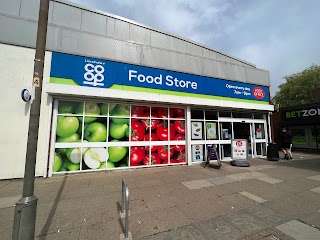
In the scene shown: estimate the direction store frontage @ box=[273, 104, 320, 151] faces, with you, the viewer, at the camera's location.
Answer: facing the viewer and to the left of the viewer

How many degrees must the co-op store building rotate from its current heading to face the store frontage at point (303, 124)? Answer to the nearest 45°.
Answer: approximately 45° to its left

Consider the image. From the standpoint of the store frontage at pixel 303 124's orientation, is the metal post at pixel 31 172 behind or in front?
in front

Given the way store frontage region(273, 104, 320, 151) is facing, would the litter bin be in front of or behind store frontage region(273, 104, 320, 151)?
in front

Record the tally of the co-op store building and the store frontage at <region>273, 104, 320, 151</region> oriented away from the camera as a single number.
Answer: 0

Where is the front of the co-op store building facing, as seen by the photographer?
facing the viewer and to the right of the viewer

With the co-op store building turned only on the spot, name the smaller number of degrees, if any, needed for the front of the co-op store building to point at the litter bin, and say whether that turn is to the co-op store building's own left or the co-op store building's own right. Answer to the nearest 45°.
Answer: approximately 45° to the co-op store building's own left

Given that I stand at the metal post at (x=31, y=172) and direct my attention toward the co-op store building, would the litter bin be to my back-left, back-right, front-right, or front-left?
front-right

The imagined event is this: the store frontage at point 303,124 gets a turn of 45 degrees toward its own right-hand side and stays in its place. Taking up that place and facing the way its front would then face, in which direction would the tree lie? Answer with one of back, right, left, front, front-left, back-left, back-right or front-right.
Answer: right
